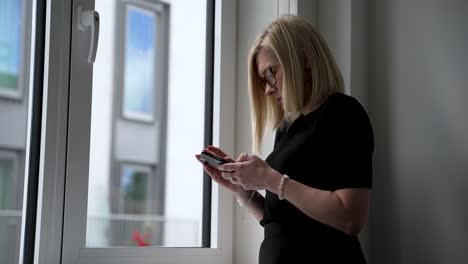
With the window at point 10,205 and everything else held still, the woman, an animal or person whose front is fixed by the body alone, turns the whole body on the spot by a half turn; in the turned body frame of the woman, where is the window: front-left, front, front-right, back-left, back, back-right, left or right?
back

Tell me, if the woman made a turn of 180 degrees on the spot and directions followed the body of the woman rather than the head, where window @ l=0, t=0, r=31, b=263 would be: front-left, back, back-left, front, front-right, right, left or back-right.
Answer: back

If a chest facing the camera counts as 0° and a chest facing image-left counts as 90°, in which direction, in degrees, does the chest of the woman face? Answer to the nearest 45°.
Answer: approximately 90°

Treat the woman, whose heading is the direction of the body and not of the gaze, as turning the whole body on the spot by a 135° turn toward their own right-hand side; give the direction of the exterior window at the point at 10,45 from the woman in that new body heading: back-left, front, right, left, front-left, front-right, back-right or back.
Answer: back-left

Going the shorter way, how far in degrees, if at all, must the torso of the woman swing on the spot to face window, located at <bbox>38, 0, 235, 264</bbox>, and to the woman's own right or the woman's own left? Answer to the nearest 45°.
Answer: approximately 45° to the woman's own right
